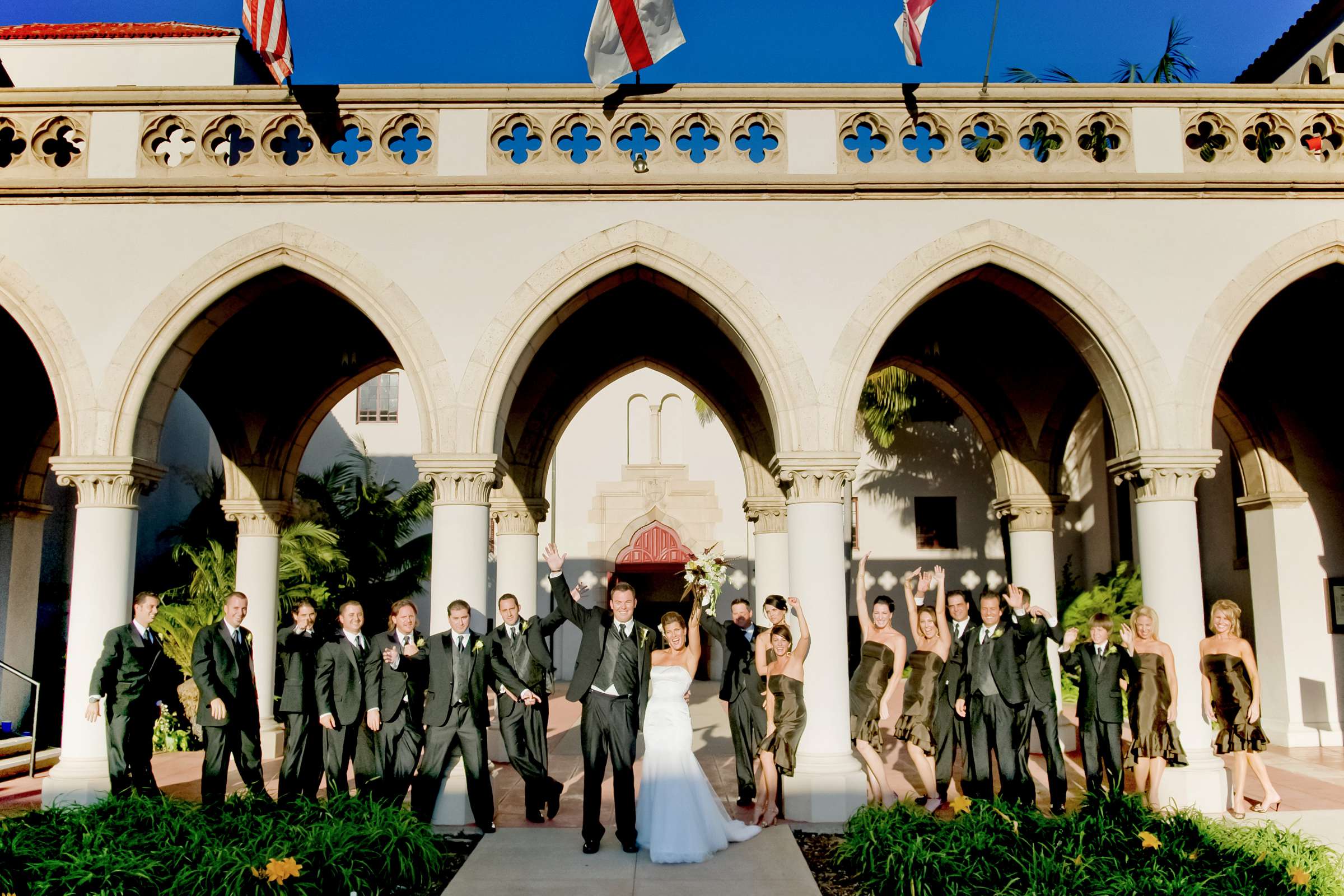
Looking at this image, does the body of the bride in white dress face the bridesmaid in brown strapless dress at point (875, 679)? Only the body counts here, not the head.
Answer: no

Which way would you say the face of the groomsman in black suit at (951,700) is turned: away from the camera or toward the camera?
toward the camera

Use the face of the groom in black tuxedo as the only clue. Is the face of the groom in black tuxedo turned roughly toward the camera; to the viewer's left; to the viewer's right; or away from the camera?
toward the camera

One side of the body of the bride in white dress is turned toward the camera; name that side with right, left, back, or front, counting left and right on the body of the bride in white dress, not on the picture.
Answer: front

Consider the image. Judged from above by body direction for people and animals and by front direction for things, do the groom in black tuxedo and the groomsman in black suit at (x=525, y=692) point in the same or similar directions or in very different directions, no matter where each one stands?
same or similar directions

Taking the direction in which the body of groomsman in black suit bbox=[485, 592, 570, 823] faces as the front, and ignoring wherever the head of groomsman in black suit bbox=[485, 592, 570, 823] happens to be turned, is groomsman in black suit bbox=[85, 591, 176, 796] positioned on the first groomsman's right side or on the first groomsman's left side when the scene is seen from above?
on the first groomsman's right side

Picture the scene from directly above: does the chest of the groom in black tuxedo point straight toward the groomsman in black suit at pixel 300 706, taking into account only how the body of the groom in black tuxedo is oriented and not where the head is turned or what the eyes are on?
no

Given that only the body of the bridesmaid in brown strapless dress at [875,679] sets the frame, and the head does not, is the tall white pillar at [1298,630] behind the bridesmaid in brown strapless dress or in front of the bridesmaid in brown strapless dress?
behind

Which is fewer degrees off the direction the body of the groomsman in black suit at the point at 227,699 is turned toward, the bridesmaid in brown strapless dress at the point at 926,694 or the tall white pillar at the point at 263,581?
the bridesmaid in brown strapless dress

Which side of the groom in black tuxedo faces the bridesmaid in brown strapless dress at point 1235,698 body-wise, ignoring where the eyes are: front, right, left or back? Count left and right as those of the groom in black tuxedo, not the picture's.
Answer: left

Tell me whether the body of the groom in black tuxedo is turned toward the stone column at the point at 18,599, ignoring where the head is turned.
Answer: no

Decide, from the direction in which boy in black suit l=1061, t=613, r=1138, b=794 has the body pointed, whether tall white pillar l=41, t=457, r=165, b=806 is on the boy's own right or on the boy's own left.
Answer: on the boy's own right

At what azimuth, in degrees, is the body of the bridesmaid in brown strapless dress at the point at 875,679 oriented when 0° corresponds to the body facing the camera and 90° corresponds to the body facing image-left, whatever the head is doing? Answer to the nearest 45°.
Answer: approximately 45°

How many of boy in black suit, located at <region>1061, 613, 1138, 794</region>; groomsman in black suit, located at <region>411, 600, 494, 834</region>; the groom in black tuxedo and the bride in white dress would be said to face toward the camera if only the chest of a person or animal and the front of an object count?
4

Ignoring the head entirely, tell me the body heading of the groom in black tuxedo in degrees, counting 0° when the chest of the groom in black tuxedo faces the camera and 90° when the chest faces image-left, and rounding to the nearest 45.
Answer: approximately 0°

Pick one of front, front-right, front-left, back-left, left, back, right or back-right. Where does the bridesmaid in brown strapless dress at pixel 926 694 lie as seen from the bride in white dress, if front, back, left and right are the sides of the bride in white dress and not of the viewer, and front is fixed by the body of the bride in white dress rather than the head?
back-left

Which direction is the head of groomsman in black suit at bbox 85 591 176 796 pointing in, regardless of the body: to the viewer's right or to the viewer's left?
to the viewer's right

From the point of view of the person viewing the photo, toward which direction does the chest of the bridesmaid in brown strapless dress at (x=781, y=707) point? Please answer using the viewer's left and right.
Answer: facing the viewer and to the left of the viewer
